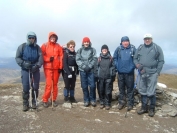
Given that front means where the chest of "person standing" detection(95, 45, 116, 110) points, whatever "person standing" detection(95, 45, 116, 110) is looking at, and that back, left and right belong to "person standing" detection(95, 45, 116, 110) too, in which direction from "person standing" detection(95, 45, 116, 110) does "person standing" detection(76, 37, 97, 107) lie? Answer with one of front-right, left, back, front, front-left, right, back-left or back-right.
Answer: right

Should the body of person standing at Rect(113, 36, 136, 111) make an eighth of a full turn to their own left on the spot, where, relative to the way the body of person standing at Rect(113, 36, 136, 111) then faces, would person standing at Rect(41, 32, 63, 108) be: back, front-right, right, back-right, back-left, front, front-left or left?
back-right

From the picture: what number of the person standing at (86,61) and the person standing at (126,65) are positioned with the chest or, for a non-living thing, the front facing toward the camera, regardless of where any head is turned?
2

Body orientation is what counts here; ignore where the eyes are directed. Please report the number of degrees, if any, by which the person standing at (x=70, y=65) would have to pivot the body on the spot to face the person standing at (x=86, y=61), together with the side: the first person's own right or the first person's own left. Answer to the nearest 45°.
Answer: approximately 45° to the first person's own left

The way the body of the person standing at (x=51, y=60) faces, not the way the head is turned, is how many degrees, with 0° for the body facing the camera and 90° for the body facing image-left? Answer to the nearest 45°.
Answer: approximately 0°

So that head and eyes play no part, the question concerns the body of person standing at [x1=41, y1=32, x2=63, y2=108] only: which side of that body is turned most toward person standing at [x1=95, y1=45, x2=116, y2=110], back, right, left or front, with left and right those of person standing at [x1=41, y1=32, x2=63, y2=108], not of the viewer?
left

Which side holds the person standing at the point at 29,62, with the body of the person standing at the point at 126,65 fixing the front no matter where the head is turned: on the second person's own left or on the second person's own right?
on the second person's own right

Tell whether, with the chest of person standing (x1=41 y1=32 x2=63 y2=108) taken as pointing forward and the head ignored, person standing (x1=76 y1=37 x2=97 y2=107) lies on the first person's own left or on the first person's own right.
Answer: on the first person's own left

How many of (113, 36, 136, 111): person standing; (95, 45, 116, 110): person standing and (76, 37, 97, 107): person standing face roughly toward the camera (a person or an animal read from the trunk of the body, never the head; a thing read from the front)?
3

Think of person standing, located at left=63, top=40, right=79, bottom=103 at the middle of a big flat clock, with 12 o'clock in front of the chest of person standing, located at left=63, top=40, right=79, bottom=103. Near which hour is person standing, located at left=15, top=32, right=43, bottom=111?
person standing, located at left=15, top=32, right=43, bottom=111 is roughly at 4 o'clock from person standing, located at left=63, top=40, right=79, bottom=103.
